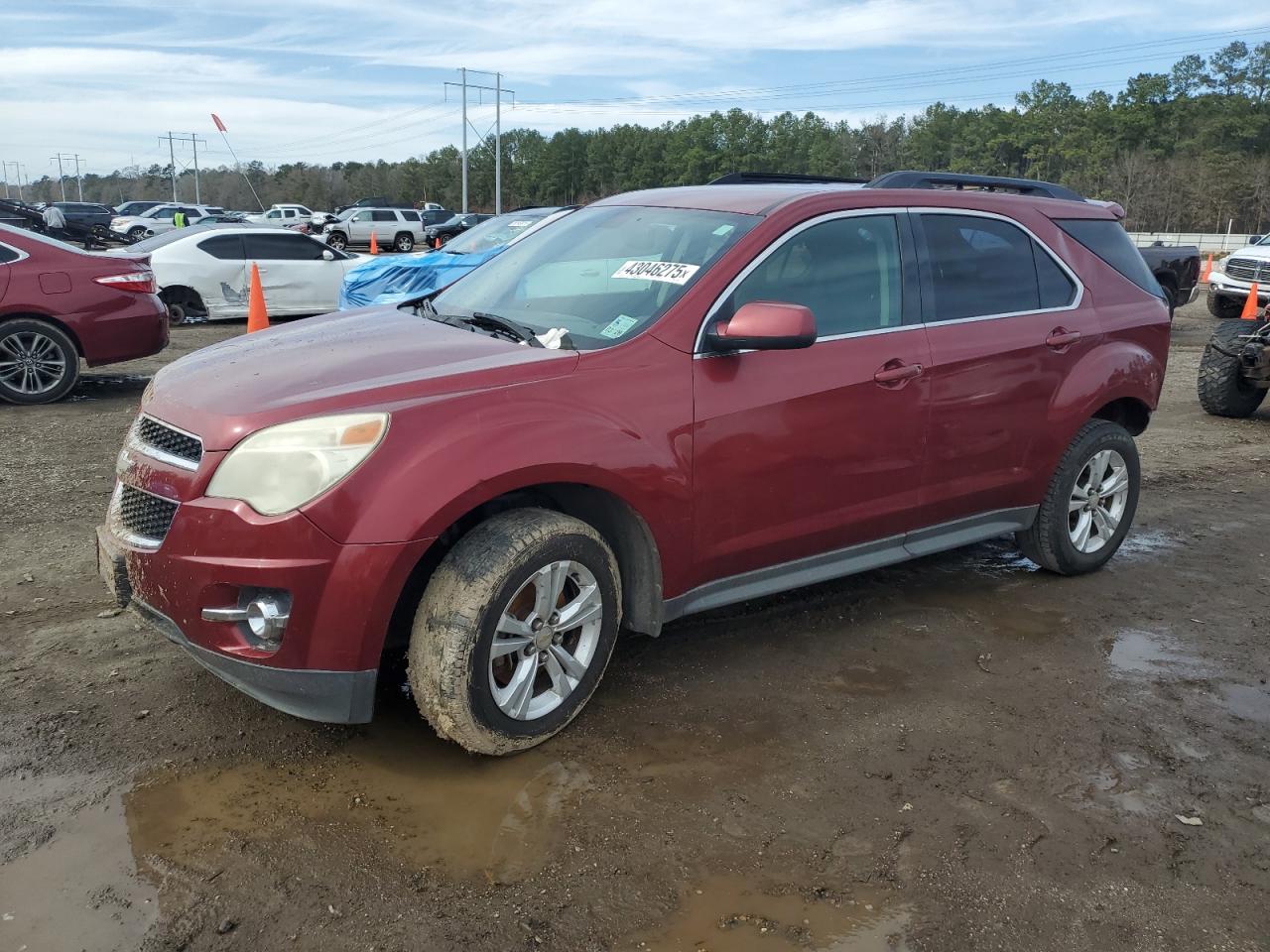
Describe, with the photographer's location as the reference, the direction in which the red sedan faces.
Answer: facing to the left of the viewer

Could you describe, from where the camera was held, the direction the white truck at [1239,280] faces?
facing the viewer and to the left of the viewer

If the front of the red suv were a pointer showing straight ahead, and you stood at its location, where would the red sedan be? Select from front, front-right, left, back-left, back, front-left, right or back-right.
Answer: right

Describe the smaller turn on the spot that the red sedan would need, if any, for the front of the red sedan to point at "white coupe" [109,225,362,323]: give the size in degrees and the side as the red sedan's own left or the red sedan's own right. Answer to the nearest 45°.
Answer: approximately 90° to the red sedan's own right

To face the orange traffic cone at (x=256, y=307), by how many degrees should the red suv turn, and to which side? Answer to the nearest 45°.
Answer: approximately 90° to its right

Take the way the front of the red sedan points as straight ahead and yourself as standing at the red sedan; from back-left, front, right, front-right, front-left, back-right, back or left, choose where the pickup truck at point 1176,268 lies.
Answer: back
